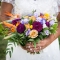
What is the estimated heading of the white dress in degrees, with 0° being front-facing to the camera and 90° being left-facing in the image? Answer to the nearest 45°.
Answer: approximately 0°
